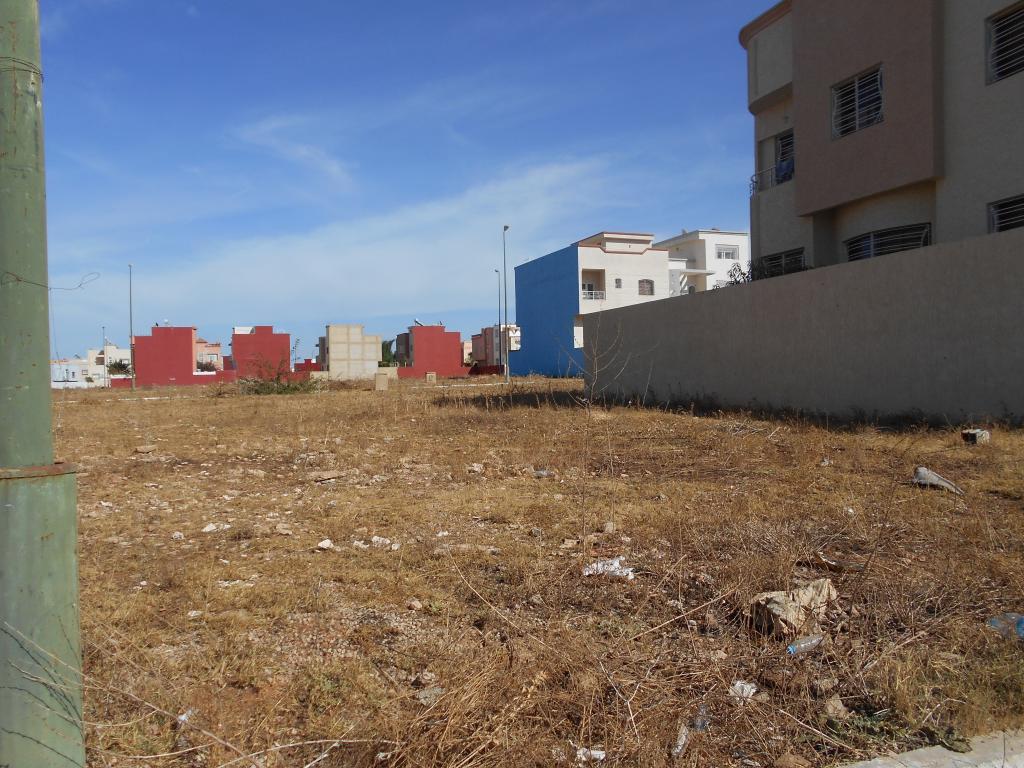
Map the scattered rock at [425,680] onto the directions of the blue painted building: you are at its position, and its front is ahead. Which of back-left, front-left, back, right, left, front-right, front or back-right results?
front-right

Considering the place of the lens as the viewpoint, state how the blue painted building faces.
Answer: facing the viewer and to the right of the viewer

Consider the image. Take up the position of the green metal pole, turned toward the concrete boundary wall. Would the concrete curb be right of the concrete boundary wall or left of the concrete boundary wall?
right

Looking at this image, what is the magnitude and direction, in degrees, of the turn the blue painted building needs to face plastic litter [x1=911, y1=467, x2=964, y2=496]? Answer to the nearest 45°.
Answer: approximately 45° to its right

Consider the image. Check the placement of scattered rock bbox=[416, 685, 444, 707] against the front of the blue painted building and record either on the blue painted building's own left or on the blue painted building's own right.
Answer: on the blue painted building's own right

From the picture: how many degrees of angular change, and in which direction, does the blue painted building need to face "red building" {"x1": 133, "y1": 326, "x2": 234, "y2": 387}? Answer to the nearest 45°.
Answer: approximately 135° to its right

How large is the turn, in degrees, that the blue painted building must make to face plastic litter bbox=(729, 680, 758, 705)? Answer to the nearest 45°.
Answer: approximately 45° to its right

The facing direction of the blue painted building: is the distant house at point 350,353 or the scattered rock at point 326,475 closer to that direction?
the scattered rock

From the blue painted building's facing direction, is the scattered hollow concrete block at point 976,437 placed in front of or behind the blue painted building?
in front

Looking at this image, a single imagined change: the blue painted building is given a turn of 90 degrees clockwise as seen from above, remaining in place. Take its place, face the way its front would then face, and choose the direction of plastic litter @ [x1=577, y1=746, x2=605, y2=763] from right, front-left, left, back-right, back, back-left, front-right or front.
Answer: front-left

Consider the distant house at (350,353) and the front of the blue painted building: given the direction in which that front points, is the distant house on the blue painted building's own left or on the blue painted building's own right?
on the blue painted building's own right

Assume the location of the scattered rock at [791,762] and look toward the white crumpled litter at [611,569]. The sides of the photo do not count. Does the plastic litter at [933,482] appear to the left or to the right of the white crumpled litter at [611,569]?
right

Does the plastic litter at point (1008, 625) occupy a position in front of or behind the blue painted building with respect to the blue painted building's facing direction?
in front

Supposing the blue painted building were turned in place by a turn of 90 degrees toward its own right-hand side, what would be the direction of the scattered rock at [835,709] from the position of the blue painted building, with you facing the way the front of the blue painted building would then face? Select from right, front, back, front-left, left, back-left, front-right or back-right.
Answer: front-left

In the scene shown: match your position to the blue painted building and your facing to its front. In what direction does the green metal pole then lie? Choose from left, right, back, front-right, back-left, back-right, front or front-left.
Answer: front-right
